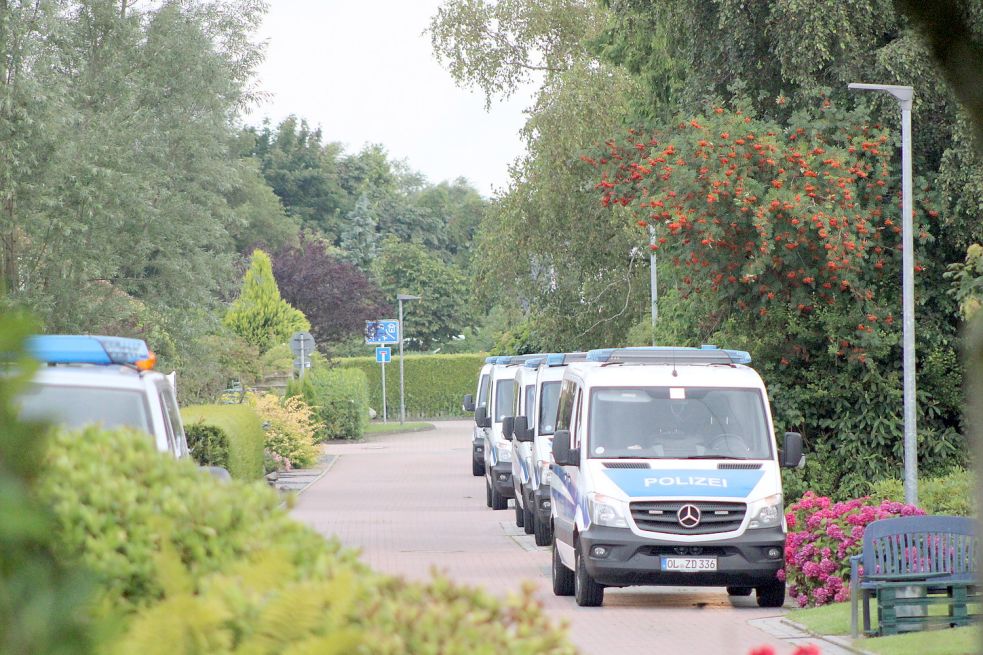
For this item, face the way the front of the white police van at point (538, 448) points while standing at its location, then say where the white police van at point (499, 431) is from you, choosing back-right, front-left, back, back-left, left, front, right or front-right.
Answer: back

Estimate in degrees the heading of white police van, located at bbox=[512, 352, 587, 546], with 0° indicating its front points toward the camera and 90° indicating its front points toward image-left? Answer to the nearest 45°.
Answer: approximately 0°

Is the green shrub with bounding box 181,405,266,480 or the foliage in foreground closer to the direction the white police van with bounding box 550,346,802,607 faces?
the foliage in foreground

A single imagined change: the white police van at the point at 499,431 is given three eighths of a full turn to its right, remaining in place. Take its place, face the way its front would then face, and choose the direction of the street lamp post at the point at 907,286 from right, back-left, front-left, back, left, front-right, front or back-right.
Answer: back

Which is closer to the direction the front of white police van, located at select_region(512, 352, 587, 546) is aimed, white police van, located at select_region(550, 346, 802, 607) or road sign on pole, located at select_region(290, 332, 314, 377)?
the white police van

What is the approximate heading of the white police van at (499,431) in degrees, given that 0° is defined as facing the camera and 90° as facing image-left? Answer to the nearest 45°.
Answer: approximately 0°

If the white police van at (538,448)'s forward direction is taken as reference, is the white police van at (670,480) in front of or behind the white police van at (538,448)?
in front

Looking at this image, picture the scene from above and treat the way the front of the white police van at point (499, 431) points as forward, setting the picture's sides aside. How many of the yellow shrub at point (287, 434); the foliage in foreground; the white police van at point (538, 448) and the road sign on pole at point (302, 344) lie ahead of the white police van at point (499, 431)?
2

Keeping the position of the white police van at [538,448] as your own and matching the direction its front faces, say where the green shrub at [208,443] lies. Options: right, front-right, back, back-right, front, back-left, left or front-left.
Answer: right
